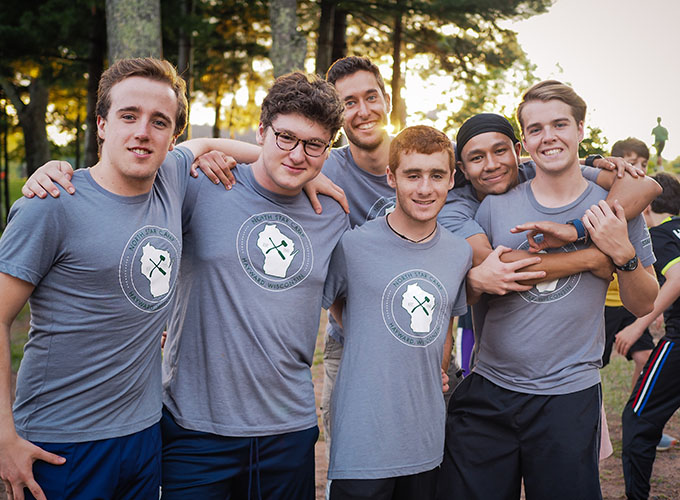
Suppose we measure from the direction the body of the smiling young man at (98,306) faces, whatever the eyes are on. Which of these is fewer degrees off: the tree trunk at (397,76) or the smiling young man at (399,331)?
the smiling young man

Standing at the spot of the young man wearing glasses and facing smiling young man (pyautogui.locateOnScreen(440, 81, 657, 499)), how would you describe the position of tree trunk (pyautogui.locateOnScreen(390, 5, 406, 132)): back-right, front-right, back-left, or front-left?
front-left

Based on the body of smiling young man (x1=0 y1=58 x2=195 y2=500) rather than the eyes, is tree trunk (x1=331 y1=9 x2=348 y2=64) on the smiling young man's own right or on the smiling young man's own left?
on the smiling young man's own left

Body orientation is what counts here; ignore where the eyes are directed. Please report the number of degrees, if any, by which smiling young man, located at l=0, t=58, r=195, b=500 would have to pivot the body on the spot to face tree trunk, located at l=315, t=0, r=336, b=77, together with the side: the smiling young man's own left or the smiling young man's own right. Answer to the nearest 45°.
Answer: approximately 135° to the smiling young man's own left

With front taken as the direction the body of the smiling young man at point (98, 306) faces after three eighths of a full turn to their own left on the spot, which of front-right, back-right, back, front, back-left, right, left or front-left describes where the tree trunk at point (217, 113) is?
front

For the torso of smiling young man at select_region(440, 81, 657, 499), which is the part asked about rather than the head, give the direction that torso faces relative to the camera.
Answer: toward the camera

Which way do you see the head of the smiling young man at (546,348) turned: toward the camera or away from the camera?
toward the camera

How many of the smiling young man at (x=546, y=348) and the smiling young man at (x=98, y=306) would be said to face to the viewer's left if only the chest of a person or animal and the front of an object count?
0

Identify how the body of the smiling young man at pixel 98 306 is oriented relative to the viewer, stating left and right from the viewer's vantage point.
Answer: facing the viewer and to the right of the viewer

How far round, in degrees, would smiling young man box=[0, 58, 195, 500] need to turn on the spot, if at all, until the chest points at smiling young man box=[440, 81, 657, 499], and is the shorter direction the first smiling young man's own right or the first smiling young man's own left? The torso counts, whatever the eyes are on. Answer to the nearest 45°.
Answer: approximately 45° to the first smiling young man's own left

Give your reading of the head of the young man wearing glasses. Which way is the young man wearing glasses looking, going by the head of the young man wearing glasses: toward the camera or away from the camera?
toward the camera

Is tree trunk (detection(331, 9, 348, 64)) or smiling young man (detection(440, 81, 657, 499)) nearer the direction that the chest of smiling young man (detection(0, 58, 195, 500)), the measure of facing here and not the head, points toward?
the smiling young man
